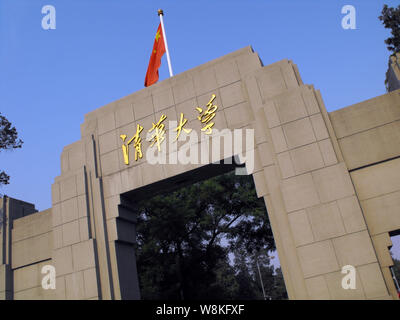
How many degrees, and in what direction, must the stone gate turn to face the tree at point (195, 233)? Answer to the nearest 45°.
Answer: approximately 135° to its right

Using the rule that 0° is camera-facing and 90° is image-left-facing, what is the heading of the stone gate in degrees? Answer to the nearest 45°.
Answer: approximately 45°
